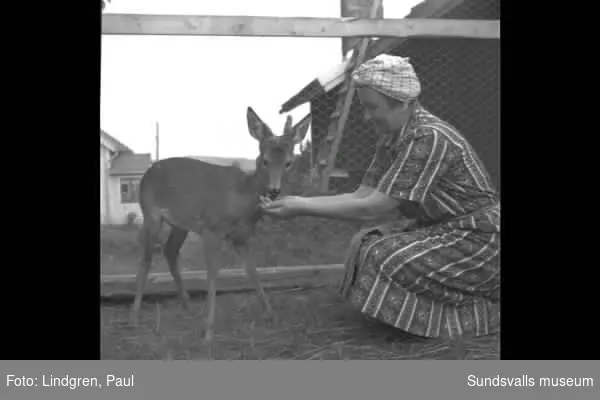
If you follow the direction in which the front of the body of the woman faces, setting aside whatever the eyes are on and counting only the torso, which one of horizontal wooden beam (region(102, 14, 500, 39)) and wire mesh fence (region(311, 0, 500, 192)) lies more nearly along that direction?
the horizontal wooden beam

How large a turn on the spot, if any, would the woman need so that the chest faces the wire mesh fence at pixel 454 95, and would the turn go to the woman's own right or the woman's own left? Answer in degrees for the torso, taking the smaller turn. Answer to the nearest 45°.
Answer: approximately 90° to the woman's own right

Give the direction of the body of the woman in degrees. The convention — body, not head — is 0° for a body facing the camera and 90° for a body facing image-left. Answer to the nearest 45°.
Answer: approximately 90°

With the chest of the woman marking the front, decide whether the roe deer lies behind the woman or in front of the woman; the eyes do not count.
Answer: in front

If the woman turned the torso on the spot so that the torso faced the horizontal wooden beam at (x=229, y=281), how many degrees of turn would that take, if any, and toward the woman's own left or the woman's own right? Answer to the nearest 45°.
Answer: approximately 45° to the woman's own right

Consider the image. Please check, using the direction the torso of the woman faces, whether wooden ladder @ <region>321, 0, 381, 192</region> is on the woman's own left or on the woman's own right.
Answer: on the woman's own right
